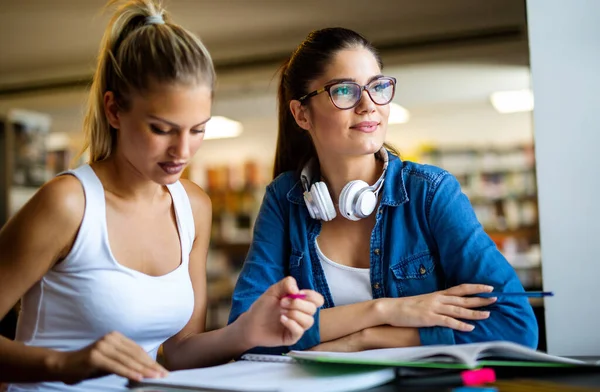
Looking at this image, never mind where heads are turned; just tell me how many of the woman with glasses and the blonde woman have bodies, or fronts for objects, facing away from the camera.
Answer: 0

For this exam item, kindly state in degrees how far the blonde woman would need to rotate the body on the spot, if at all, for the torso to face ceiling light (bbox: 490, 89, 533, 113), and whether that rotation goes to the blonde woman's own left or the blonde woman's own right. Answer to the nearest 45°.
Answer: approximately 90° to the blonde woman's own left

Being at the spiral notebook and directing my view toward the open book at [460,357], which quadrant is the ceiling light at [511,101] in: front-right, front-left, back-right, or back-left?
front-left

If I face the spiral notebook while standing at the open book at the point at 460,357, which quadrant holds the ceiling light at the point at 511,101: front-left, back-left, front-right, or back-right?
back-right

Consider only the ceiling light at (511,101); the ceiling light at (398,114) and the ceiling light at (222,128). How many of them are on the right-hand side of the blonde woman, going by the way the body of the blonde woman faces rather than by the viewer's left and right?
0

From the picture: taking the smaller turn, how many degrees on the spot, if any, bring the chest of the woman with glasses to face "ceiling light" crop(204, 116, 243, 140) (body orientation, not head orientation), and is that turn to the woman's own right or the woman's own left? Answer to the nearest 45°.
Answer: approximately 180°

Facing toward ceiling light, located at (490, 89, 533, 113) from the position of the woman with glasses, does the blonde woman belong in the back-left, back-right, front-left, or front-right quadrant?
back-left

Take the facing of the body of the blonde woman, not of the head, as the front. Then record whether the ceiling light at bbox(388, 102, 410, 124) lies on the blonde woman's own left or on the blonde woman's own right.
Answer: on the blonde woman's own left

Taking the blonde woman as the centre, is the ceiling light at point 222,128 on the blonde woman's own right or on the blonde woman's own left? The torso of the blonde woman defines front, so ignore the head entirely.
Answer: on the blonde woman's own left

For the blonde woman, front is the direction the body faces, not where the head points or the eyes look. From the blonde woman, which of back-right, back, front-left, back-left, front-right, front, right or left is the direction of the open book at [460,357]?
front

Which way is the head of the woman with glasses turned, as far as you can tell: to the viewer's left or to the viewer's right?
to the viewer's right

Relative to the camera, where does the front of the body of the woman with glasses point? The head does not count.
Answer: toward the camera

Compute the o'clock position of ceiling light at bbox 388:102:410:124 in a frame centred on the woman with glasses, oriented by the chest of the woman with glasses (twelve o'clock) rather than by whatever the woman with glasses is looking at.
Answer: The ceiling light is roughly at 6 o'clock from the woman with glasses.

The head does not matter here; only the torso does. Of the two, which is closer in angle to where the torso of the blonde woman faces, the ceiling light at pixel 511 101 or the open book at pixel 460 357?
the open book

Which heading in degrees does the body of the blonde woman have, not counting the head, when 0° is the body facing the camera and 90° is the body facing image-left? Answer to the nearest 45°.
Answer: approximately 315°
